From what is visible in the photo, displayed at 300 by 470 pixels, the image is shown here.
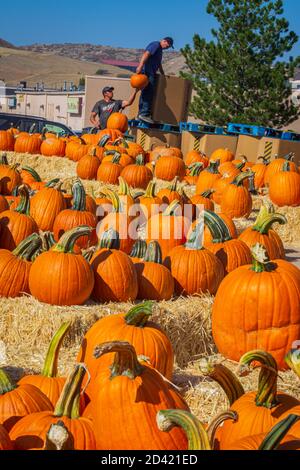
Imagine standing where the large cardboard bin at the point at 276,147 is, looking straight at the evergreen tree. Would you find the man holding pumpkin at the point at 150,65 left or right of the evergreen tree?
left

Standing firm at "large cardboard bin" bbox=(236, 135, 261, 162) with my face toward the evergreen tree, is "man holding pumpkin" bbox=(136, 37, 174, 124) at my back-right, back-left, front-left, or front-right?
front-left

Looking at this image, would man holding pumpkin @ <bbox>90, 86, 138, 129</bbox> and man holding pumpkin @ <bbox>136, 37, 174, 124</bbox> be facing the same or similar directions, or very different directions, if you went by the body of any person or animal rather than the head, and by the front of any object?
same or similar directions

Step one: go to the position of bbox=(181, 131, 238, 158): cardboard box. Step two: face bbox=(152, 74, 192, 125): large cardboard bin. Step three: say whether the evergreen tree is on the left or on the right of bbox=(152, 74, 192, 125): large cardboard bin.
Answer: right

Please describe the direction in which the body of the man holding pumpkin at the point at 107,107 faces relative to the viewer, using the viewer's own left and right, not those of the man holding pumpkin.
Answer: facing the viewer and to the right of the viewer

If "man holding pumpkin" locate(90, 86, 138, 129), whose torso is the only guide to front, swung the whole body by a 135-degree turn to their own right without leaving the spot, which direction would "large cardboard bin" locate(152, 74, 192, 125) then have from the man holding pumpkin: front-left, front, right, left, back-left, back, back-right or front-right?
back
